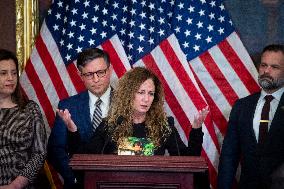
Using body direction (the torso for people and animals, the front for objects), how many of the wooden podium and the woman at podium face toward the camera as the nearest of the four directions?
2

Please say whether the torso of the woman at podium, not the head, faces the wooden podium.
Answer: yes

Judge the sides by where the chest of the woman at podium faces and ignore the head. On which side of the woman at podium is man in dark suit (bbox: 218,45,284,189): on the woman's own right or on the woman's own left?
on the woman's own left

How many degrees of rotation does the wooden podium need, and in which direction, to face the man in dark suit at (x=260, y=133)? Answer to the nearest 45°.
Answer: approximately 135° to its left

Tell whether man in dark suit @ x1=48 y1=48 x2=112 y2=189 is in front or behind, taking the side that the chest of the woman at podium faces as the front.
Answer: behind

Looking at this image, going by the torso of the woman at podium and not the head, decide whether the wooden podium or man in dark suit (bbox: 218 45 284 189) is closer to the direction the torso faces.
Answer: the wooden podium

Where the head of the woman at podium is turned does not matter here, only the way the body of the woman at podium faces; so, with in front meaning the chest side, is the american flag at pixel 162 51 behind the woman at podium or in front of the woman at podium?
behind

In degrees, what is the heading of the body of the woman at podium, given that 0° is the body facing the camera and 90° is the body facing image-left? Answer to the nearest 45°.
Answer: approximately 0°

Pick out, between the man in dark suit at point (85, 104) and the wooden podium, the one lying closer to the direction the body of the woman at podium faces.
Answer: the wooden podium
